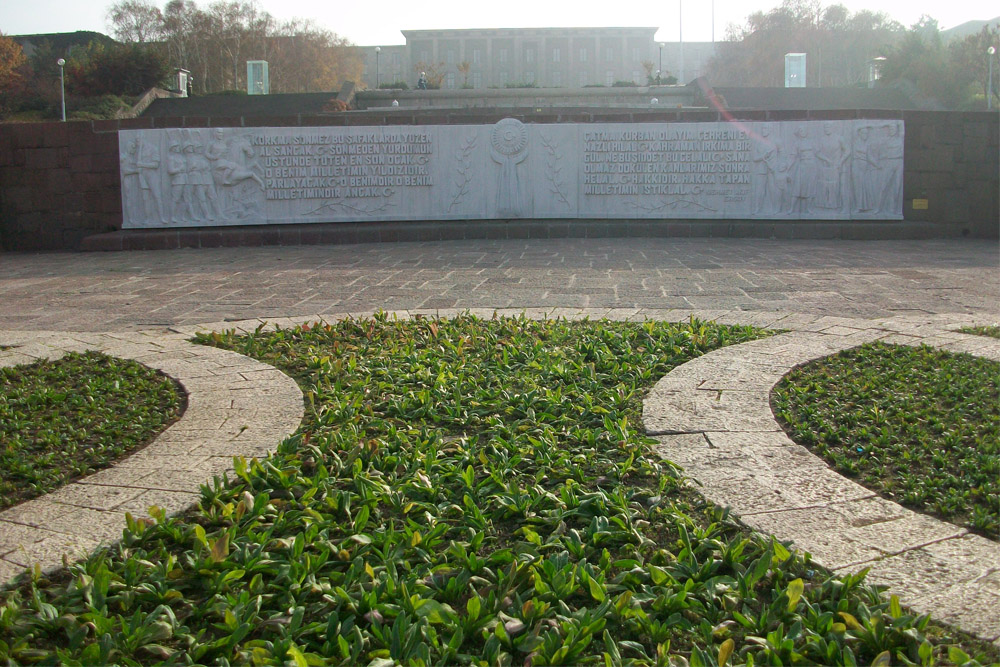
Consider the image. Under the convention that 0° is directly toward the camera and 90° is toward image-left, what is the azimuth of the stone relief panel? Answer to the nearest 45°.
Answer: approximately 0°

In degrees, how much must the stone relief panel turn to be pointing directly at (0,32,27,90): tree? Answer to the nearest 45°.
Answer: approximately 135° to its right

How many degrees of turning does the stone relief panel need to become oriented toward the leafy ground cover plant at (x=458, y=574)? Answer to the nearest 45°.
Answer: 0° — it already faces it

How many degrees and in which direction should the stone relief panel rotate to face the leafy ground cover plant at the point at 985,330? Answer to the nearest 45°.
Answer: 0° — it already faces it

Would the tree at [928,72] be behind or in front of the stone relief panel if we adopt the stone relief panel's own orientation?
behind

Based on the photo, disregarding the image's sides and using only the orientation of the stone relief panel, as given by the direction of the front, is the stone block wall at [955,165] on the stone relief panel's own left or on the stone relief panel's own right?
on the stone relief panel's own left

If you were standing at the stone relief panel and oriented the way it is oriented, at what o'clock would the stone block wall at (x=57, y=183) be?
The stone block wall is roughly at 3 o'clock from the stone relief panel.
